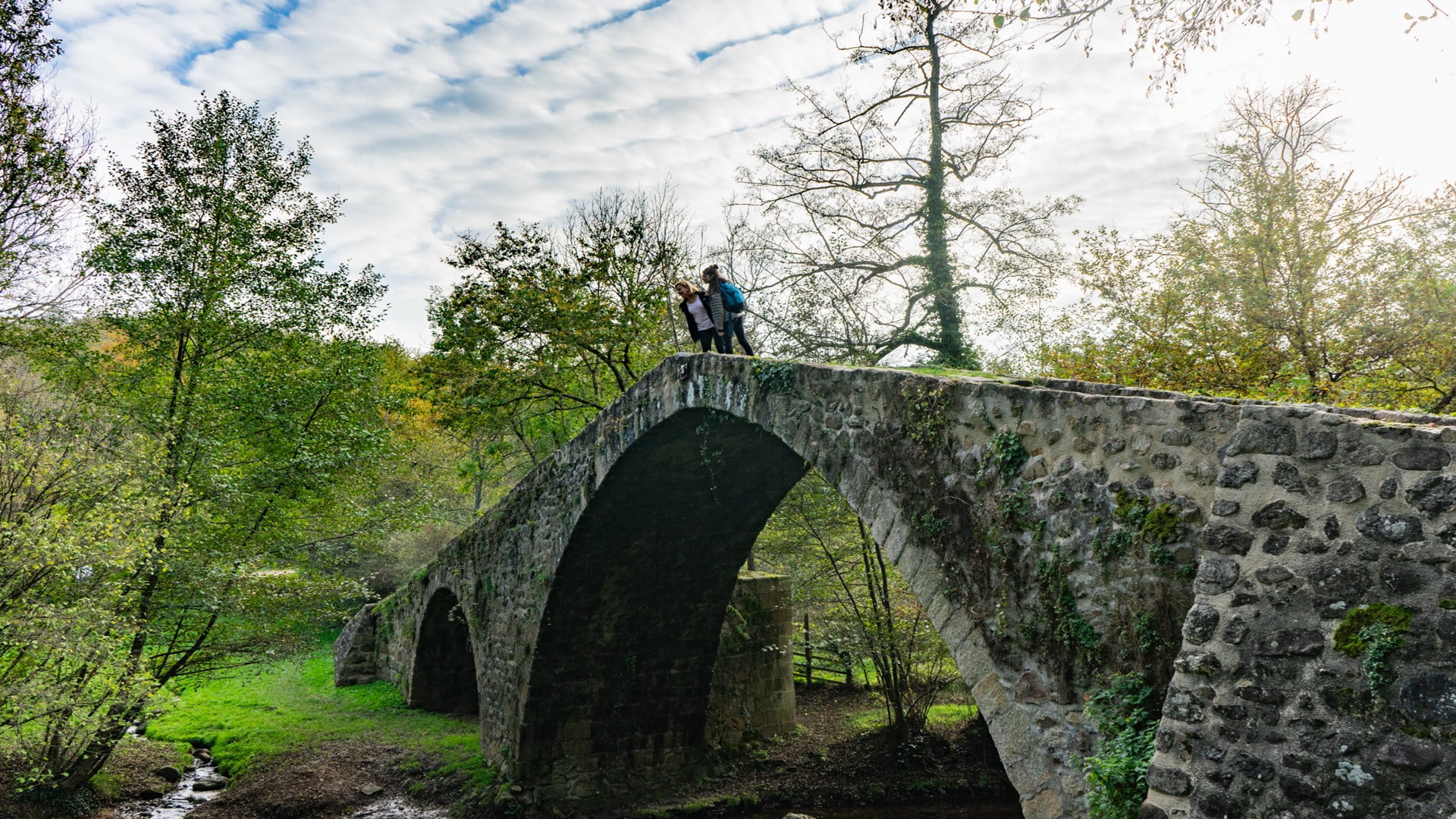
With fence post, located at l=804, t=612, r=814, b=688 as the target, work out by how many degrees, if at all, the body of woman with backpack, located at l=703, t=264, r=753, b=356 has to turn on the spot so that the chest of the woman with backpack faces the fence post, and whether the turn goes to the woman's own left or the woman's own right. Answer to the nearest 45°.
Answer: approximately 90° to the woman's own right

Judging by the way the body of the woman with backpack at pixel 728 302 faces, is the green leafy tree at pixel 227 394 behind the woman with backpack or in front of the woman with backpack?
in front

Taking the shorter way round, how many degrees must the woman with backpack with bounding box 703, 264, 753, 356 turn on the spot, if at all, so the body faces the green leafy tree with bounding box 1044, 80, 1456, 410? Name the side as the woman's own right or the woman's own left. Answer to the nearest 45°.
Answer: approximately 180°

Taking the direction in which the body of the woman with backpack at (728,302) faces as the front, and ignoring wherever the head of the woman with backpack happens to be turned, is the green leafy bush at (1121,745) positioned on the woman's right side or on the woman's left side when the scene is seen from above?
on the woman's left side

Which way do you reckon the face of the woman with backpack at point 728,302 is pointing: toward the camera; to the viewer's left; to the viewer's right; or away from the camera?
to the viewer's left

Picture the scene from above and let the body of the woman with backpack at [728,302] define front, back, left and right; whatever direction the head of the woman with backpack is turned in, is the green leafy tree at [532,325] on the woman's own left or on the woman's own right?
on the woman's own right

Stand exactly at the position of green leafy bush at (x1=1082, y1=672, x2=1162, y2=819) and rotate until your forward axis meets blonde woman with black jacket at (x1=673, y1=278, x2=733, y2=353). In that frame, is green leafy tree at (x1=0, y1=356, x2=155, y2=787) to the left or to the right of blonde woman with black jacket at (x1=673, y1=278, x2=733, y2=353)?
left

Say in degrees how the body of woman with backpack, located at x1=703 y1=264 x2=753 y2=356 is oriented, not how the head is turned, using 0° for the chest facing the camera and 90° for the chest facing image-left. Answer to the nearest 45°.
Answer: approximately 90°
